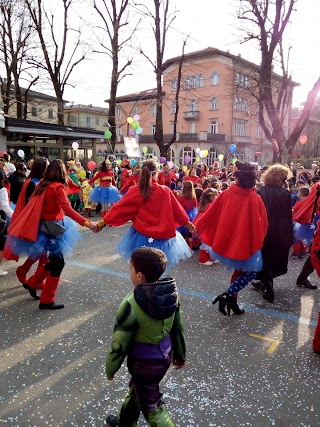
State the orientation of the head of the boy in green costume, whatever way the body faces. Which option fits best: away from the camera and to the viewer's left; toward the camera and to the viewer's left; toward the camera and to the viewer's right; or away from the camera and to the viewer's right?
away from the camera and to the viewer's left

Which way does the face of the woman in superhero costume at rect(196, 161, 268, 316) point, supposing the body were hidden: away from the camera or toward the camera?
away from the camera

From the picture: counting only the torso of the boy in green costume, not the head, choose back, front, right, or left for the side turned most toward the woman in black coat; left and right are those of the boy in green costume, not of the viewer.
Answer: right

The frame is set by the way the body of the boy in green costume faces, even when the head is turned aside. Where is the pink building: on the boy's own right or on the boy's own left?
on the boy's own right

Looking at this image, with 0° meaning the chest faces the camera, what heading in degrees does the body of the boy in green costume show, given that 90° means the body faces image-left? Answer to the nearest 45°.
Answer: approximately 135°

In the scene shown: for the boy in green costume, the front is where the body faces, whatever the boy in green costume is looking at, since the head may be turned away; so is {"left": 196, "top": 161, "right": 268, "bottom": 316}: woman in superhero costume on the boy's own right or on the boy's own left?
on the boy's own right
